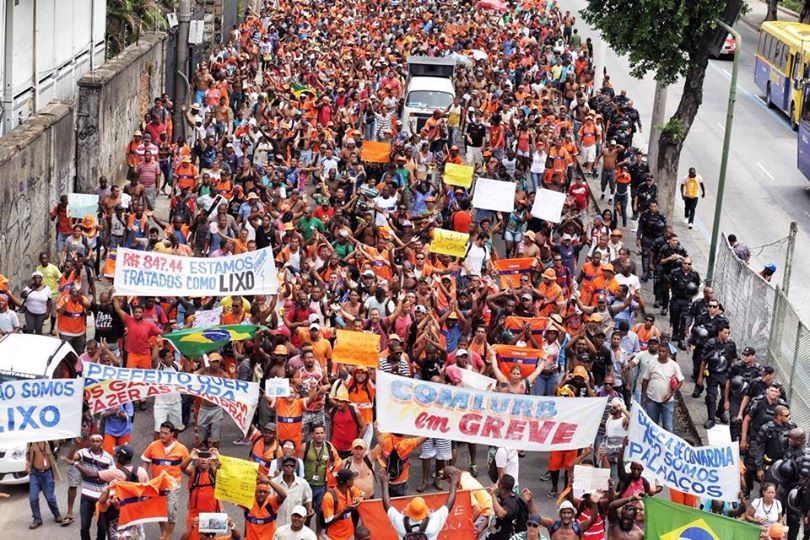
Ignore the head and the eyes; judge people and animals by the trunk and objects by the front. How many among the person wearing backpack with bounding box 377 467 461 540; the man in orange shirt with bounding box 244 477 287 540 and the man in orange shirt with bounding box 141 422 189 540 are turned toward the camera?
2

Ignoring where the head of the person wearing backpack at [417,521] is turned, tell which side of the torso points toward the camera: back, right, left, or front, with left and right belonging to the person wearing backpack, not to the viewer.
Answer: back

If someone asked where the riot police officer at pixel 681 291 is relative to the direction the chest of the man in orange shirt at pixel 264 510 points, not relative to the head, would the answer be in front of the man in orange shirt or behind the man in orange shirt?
behind

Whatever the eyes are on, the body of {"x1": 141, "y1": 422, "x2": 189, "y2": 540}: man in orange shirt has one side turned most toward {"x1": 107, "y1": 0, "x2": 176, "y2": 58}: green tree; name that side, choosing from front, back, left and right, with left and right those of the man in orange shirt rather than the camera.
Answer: back

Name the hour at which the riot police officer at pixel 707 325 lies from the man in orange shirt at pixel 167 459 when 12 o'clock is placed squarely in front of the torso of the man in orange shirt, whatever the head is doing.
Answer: The riot police officer is roughly at 8 o'clock from the man in orange shirt.

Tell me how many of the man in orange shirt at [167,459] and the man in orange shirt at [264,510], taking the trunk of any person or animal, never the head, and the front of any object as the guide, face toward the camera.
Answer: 2

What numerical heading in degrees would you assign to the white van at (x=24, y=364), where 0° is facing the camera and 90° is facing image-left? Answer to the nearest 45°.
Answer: approximately 45°
